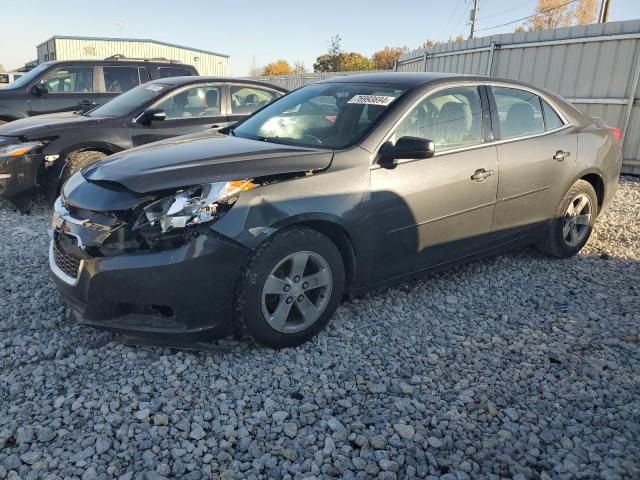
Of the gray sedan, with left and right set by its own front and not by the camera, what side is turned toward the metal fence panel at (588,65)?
back

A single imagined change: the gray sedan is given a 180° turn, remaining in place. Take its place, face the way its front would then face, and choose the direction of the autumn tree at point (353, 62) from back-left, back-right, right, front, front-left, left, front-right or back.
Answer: front-left

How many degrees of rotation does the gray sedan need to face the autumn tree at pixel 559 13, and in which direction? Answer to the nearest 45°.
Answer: approximately 135° to its right

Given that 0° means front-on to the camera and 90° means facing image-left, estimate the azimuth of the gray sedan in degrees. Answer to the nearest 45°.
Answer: approximately 45°

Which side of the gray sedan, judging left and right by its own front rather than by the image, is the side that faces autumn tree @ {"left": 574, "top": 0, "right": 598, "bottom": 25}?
back

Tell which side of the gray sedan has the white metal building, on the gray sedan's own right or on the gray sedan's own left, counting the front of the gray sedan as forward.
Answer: on the gray sedan's own right
